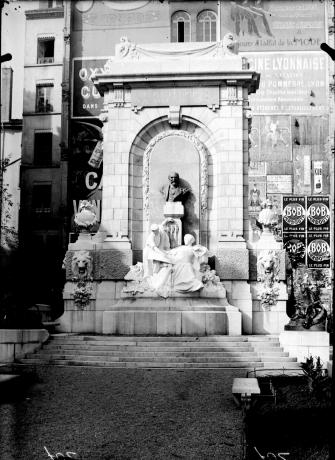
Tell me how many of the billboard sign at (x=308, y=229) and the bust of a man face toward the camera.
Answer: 2

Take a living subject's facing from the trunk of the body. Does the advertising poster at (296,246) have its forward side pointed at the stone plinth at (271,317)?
yes

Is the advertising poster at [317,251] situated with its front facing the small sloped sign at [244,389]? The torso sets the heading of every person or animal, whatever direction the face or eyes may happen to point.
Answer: yes

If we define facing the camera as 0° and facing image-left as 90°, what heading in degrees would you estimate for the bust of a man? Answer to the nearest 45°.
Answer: approximately 0°

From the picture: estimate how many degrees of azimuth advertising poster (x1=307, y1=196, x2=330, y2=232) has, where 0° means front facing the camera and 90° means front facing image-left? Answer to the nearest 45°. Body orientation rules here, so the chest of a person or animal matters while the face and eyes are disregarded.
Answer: approximately 0°
